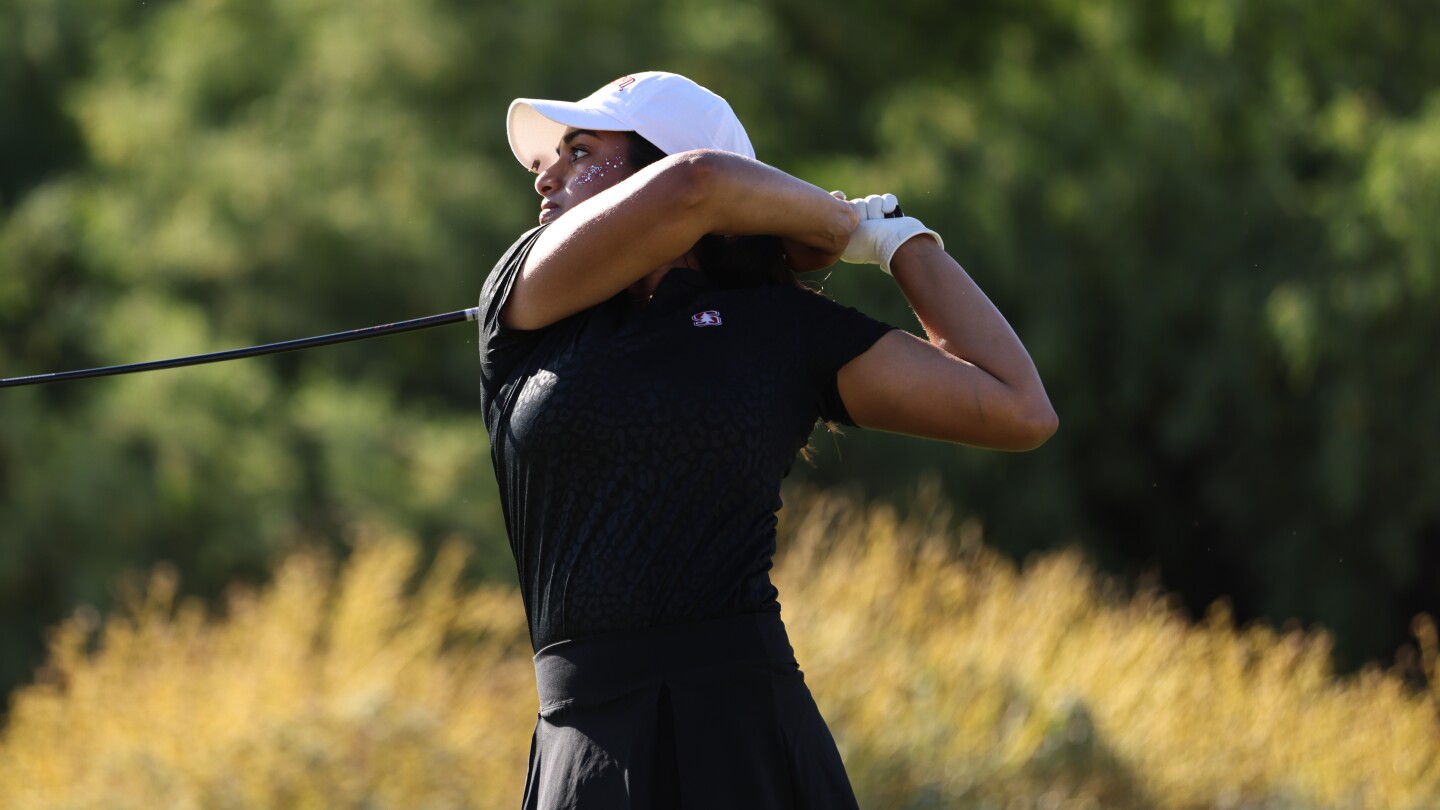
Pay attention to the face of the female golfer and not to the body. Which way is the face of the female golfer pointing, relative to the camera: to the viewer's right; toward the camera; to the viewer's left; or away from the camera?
to the viewer's left

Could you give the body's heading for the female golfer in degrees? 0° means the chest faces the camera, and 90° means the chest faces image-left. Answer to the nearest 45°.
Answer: approximately 45°
